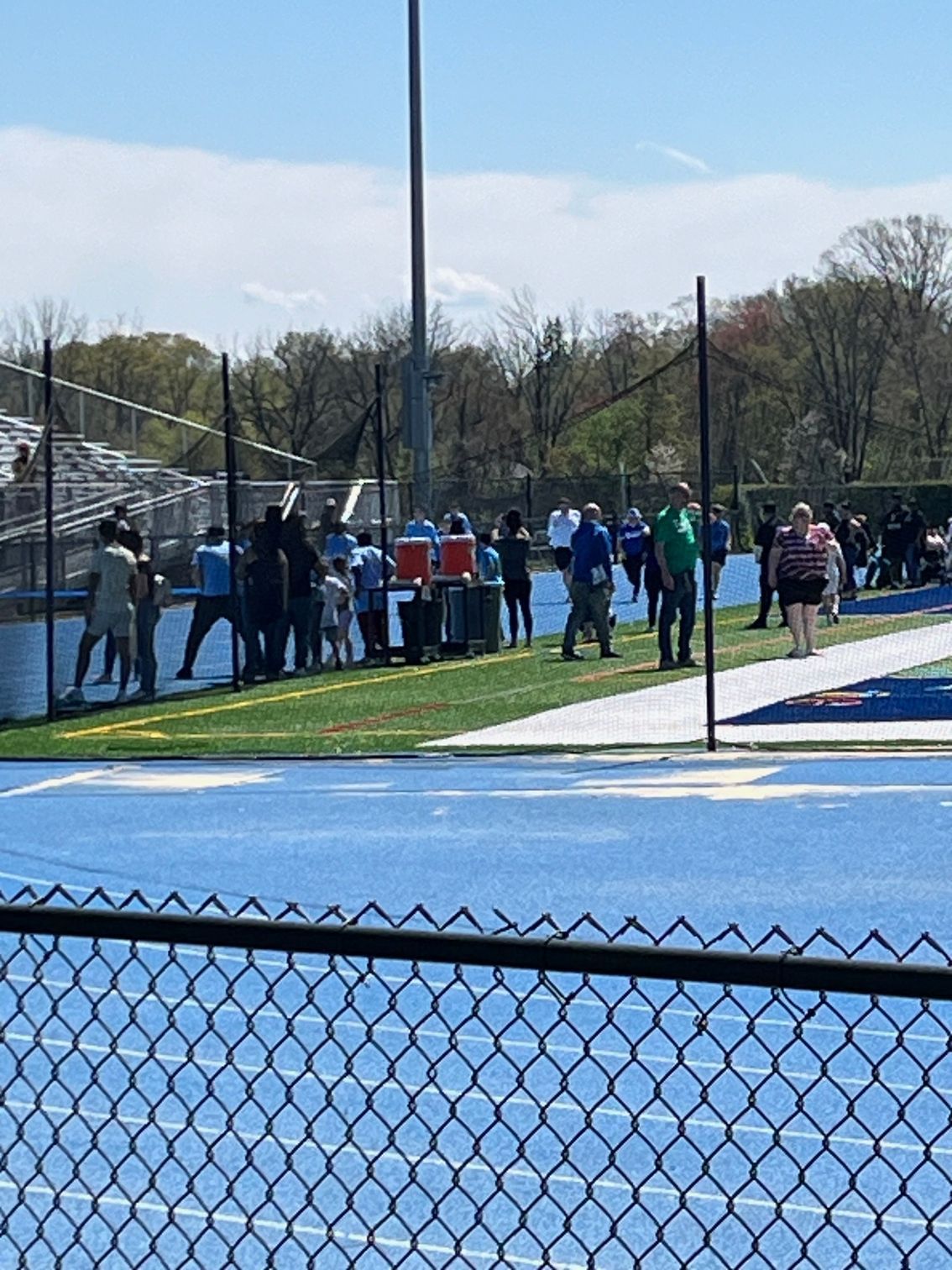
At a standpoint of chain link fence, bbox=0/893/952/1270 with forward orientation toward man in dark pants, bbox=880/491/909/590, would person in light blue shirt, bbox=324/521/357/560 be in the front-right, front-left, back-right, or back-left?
front-left

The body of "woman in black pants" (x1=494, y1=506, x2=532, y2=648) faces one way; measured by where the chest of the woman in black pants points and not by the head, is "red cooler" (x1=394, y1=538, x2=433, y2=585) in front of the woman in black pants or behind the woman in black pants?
behind

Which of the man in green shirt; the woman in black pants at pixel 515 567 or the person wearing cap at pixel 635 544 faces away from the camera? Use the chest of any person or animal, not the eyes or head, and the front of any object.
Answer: the woman in black pants

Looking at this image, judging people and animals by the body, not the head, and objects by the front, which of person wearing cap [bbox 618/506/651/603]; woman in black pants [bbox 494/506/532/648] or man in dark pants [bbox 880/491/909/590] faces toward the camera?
the person wearing cap

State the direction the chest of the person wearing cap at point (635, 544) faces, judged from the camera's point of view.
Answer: toward the camera

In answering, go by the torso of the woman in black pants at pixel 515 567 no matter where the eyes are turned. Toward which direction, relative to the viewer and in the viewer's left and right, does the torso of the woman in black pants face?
facing away from the viewer

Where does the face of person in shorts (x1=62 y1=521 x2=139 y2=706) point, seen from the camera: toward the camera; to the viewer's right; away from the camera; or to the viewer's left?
away from the camera

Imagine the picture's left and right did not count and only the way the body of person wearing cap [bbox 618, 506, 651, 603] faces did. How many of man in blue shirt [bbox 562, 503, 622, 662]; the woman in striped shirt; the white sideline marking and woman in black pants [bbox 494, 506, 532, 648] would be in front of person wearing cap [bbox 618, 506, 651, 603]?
4

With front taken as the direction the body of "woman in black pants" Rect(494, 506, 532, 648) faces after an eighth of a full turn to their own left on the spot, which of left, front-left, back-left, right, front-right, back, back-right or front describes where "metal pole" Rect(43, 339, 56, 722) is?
left
